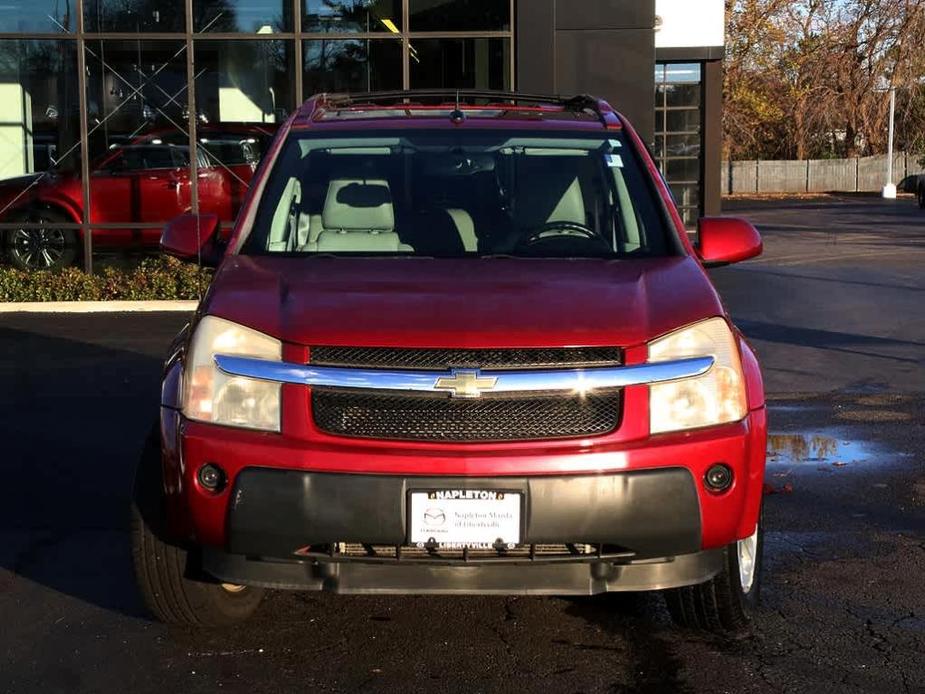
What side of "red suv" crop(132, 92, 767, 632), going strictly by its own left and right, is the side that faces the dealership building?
back

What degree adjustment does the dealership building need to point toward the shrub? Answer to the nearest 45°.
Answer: approximately 45° to its right

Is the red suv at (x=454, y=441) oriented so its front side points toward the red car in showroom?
no

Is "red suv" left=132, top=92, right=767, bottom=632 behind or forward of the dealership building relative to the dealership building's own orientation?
forward

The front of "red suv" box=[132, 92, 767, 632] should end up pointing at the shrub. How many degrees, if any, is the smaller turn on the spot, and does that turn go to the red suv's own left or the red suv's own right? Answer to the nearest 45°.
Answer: approximately 180°

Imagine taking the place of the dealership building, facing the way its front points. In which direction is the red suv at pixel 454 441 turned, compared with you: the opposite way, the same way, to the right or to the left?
the same way

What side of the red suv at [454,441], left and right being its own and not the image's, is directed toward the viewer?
front

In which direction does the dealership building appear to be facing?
toward the camera

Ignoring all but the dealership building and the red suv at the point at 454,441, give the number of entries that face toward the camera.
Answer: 2
